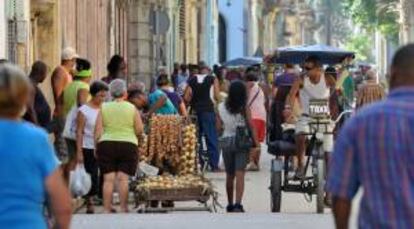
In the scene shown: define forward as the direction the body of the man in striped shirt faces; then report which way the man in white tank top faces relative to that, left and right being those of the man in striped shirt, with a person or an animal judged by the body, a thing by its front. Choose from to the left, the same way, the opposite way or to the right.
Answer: the opposite way

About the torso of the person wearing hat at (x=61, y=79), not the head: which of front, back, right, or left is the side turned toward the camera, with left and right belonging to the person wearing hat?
right

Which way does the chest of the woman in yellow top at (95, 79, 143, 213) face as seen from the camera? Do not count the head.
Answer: away from the camera

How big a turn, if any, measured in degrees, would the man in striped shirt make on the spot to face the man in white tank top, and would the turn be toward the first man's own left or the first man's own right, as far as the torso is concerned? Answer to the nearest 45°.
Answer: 0° — they already face them

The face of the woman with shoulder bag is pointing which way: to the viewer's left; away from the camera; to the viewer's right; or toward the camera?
away from the camera

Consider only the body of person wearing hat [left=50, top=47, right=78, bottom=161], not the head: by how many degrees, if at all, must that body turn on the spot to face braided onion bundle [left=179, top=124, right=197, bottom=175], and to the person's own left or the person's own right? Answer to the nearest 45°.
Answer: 0° — they already face it

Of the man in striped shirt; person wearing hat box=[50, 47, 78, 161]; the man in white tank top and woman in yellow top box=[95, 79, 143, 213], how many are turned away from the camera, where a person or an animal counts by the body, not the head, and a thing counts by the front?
2

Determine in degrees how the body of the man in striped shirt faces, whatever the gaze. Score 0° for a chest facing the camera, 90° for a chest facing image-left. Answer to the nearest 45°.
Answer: approximately 180°

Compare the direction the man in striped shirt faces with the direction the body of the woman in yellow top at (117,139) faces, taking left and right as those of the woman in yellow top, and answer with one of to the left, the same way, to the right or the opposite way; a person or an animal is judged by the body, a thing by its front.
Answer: the same way

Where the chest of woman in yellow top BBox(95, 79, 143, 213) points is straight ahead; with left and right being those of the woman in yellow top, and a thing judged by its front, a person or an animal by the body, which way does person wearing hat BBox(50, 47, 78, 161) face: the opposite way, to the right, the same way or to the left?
to the right

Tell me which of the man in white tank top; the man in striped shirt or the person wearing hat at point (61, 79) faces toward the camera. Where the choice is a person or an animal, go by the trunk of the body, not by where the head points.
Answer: the man in white tank top

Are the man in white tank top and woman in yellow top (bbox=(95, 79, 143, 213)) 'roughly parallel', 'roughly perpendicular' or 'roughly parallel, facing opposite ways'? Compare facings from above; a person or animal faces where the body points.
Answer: roughly parallel, facing opposite ways

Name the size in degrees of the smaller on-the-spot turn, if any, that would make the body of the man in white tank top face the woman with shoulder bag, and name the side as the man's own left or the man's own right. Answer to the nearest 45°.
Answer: approximately 45° to the man's own right

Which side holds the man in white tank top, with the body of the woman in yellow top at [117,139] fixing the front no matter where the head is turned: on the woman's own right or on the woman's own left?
on the woman's own right

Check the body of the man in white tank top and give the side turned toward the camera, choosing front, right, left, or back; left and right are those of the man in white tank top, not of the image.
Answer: front

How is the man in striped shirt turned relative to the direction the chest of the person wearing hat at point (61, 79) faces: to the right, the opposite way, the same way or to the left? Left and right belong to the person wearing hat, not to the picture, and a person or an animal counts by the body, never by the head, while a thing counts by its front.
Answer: to the left

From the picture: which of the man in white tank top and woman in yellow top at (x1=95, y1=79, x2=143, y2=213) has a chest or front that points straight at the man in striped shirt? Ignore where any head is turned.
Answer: the man in white tank top
